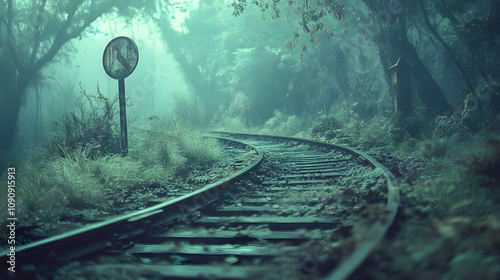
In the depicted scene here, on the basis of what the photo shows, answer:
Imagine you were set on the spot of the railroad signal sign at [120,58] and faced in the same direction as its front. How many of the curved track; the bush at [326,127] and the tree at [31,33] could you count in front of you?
1

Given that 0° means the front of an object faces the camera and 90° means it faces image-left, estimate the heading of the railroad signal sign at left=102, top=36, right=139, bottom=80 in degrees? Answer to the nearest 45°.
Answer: approximately 0°

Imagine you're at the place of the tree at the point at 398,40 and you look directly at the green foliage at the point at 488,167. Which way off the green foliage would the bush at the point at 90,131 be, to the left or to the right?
right

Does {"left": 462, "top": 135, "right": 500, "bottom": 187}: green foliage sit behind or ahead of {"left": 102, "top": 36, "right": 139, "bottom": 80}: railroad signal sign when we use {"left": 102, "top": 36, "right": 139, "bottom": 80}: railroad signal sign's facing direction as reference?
ahead

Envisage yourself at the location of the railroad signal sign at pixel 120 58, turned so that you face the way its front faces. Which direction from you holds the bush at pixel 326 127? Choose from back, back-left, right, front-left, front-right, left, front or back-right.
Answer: back-left

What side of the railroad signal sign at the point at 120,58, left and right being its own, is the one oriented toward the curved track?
front

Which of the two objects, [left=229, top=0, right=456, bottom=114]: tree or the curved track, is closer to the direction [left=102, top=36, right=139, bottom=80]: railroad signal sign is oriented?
the curved track

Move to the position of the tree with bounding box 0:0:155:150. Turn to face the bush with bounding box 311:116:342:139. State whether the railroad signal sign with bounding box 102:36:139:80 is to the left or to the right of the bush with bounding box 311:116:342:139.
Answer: right

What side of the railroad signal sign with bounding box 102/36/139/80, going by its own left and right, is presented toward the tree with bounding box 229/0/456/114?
left

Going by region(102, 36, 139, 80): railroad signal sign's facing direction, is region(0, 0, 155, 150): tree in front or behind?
behind
